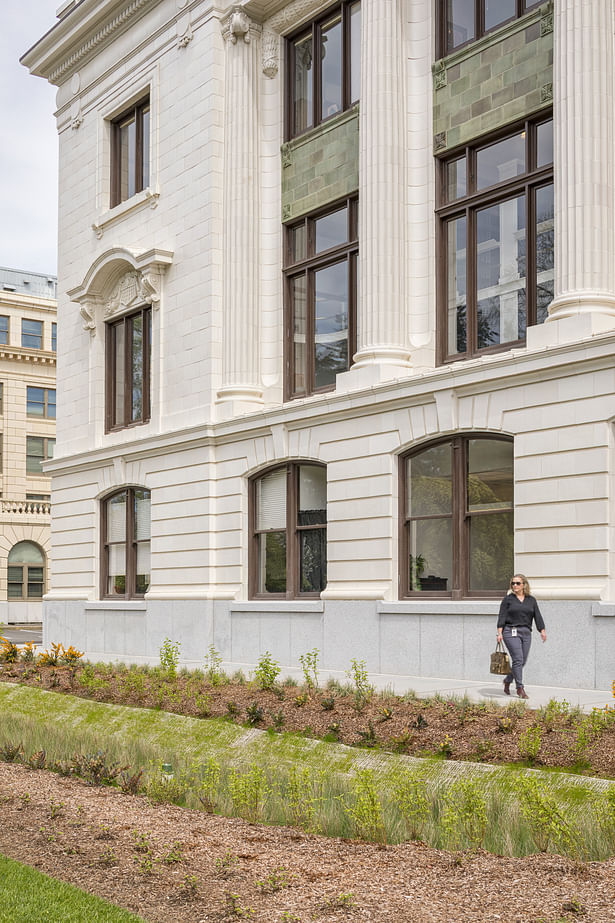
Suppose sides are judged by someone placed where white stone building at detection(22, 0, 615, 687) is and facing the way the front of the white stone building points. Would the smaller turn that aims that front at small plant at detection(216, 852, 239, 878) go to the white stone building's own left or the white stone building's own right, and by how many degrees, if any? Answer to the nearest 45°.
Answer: approximately 45° to the white stone building's own left

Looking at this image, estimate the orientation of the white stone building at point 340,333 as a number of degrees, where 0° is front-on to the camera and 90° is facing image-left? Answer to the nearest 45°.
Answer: approximately 45°

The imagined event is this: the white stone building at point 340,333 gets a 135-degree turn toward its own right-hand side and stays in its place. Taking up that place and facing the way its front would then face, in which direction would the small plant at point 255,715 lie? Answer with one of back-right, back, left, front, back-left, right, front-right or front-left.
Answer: back

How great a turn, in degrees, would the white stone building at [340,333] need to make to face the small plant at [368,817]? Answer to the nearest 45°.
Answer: approximately 45° to its left

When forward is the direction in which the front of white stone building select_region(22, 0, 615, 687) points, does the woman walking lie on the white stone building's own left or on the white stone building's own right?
on the white stone building's own left

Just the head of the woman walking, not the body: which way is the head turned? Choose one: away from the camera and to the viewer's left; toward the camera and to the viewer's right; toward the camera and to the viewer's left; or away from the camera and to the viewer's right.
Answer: toward the camera and to the viewer's left

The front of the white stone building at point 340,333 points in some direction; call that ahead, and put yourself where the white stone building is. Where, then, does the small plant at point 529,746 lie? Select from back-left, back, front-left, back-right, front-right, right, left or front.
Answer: front-left
